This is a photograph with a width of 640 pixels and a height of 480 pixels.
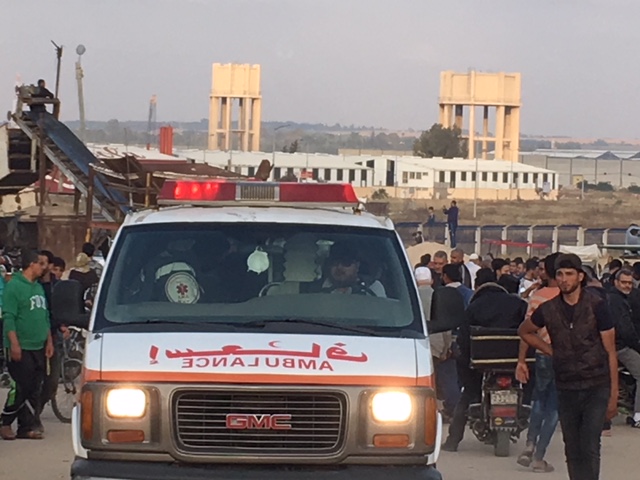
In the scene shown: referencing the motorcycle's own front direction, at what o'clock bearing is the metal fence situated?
The metal fence is roughly at 12 o'clock from the motorcycle.

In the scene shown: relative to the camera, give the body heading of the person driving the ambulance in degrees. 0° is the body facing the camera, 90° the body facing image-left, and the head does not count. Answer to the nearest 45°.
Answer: approximately 0°

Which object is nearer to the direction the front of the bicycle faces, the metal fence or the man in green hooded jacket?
the man in green hooded jacket

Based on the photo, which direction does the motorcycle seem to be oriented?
away from the camera

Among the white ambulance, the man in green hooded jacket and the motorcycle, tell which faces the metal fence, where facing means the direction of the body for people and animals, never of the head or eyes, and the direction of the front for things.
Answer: the motorcycle

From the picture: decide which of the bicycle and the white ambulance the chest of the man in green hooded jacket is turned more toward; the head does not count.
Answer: the white ambulance

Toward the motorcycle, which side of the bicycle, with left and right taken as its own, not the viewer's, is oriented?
left

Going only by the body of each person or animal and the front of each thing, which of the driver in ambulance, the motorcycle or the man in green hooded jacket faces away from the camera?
the motorcycle

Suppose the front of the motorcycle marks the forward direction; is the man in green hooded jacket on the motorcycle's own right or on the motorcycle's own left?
on the motorcycle's own left

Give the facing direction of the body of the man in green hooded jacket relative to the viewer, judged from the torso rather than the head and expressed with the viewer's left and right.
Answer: facing the viewer and to the right of the viewer

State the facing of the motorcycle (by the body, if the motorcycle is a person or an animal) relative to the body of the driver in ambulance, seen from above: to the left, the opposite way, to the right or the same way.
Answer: the opposite way

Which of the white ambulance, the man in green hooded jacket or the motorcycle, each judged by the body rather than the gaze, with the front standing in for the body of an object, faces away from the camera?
the motorcycle

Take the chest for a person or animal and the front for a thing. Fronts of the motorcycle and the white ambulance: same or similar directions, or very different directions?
very different directions
